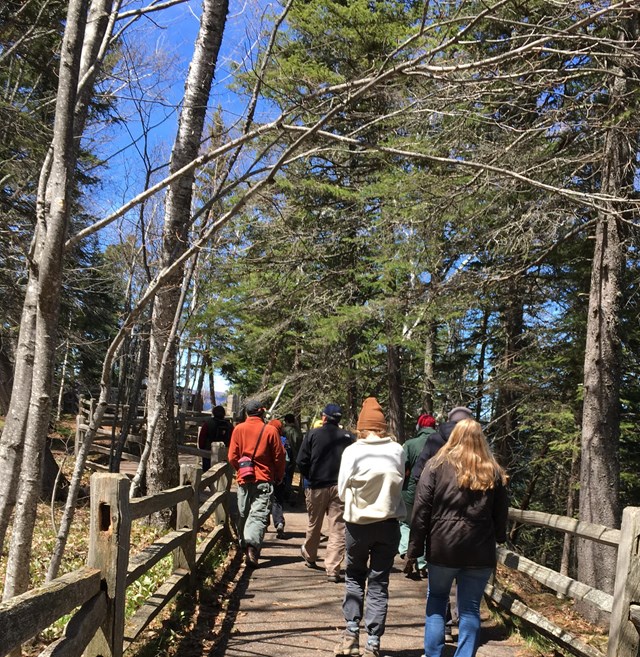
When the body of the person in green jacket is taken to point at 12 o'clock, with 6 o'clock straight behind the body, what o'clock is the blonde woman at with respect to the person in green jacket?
The blonde woman is roughly at 6 o'clock from the person in green jacket.

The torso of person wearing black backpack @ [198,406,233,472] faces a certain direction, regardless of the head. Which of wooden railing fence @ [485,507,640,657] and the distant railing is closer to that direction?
the distant railing

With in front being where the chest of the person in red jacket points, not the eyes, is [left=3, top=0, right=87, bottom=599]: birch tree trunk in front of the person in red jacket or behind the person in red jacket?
behind

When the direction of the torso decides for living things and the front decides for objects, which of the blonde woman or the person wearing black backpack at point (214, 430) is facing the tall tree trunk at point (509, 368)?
the blonde woman

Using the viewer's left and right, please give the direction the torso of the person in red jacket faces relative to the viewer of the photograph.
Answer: facing away from the viewer

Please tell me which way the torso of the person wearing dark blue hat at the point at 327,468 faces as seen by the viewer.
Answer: away from the camera

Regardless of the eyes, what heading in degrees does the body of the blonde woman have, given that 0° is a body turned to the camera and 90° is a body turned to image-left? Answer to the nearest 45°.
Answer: approximately 180°

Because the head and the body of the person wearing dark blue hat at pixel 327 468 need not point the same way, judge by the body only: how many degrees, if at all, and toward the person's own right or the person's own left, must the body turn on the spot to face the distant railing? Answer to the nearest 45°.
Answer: approximately 45° to the person's own left

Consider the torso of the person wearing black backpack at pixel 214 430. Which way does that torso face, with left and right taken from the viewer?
facing away from the viewer and to the left of the viewer

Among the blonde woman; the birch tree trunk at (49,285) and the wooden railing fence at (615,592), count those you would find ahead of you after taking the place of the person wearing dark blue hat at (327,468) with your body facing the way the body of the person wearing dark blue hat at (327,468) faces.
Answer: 0

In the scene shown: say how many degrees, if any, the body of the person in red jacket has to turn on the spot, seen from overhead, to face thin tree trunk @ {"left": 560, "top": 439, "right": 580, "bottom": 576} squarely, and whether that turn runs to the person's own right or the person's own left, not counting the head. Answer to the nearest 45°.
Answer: approximately 45° to the person's own right

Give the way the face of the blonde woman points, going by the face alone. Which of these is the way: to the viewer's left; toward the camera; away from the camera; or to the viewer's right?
away from the camera

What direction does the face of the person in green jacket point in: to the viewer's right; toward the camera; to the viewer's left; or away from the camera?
away from the camera

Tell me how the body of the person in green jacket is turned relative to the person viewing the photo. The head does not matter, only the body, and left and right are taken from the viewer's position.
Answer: facing away from the viewer

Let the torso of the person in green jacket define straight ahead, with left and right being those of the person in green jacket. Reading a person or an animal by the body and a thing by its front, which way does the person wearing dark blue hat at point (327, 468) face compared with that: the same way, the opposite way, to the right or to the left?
the same way

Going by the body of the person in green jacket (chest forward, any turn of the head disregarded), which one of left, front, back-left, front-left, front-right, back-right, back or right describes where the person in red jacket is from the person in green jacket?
left

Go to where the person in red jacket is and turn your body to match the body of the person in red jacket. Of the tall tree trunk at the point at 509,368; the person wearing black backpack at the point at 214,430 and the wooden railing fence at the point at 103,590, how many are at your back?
1

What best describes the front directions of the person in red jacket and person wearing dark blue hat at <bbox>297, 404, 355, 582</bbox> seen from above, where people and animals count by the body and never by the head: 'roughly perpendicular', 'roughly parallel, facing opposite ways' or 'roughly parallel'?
roughly parallel
